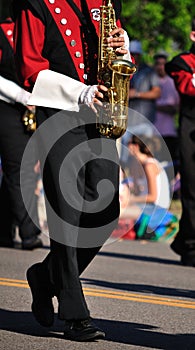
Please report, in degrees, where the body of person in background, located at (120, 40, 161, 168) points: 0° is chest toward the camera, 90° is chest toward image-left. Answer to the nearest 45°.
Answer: approximately 45°

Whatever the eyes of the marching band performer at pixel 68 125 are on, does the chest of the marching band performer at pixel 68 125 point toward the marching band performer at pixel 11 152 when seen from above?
no

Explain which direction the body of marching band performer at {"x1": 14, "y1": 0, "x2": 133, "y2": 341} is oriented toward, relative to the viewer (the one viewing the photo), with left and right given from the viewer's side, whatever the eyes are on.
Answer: facing the viewer and to the right of the viewer

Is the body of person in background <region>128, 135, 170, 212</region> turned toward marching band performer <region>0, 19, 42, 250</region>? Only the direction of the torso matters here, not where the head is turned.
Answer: no

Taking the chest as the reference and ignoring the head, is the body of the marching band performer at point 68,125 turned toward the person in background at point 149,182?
no

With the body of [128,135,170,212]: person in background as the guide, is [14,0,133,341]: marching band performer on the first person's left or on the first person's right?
on the first person's left

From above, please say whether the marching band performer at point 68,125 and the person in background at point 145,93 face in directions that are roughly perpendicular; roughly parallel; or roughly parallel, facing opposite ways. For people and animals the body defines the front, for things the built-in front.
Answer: roughly perpendicular

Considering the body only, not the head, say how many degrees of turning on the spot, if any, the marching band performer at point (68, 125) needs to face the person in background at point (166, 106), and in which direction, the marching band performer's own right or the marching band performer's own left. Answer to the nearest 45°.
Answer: approximately 135° to the marching band performer's own left

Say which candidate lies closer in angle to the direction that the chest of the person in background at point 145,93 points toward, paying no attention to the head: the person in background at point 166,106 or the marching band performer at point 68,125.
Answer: the marching band performer

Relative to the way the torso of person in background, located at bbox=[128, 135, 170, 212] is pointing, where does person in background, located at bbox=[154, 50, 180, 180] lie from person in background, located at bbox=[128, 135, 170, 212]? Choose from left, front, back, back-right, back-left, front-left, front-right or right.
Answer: right

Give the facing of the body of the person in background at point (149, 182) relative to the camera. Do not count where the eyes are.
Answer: to the viewer's left
